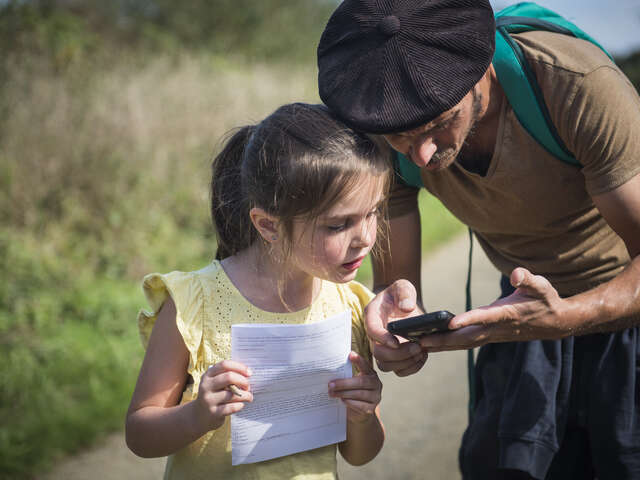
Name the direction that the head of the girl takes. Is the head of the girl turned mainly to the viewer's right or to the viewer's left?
to the viewer's right

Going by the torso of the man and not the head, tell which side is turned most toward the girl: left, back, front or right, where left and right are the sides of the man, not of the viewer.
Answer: front

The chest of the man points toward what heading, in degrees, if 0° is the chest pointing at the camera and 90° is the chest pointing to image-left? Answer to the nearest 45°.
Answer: approximately 45°

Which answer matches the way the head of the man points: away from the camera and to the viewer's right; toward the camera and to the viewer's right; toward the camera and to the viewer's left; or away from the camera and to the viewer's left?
toward the camera and to the viewer's left
